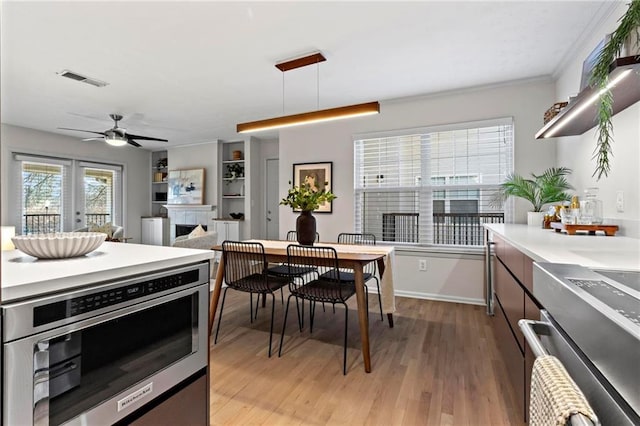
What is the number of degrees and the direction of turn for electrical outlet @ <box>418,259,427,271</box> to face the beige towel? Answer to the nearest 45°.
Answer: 0° — it already faces it

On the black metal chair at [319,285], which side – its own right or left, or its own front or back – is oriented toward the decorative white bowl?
back

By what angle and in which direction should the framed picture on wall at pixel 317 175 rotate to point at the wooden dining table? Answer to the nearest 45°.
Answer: approximately 45° to its left

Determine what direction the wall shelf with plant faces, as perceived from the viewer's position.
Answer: facing to the left of the viewer

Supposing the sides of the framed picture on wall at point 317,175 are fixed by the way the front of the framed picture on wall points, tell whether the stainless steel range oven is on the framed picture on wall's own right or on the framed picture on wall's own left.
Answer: on the framed picture on wall's own left

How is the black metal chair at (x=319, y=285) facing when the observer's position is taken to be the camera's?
facing away from the viewer and to the right of the viewer

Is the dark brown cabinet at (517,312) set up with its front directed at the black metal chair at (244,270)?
yes

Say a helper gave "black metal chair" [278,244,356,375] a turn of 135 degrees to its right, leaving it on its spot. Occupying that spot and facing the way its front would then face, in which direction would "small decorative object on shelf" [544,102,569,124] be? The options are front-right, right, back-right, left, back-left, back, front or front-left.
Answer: left

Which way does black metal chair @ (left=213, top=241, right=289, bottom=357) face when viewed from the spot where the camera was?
facing away from the viewer and to the right of the viewer

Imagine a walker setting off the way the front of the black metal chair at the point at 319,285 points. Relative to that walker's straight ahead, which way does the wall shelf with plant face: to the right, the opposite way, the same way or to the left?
to the left

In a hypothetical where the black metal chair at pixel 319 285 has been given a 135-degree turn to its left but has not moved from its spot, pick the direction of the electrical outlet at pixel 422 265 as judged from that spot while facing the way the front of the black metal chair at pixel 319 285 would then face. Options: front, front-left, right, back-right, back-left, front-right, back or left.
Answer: back-right

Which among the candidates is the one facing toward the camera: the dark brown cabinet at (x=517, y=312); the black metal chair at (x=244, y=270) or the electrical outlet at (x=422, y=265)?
the electrical outlet

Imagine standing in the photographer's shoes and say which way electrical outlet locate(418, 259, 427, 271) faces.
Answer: facing the viewer

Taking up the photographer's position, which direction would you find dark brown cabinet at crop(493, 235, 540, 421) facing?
facing to the left of the viewer

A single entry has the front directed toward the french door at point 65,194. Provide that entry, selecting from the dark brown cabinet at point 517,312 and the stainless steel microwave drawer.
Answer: the dark brown cabinet

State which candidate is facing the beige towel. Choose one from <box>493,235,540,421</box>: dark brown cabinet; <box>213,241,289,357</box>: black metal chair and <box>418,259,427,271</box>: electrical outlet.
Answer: the electrical outlet
